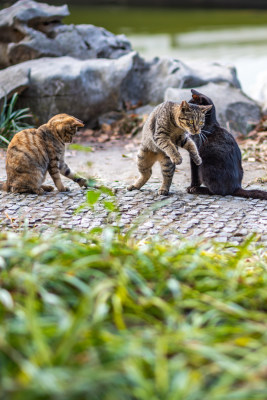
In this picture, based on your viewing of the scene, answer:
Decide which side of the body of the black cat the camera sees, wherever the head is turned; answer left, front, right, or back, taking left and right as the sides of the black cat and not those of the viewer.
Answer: left

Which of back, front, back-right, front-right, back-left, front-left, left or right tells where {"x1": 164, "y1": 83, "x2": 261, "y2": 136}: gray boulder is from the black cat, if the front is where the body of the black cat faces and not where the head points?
right

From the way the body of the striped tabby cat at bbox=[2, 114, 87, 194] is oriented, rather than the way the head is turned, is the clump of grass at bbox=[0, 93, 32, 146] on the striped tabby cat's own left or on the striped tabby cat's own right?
on the striped tabby cat's own left

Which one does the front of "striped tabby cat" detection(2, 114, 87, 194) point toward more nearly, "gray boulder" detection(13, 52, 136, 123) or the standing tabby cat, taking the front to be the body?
the standing tabby cat

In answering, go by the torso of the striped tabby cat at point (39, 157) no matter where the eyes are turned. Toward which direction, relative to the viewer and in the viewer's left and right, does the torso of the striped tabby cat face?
facing to the right of the viewer

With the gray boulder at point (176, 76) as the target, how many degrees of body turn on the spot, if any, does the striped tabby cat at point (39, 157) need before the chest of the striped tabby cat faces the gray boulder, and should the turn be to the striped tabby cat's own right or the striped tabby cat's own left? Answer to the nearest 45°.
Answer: approximately 45° to the striped tabby cat's own left

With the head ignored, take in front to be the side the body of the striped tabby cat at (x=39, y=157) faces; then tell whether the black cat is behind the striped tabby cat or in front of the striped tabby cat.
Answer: in front

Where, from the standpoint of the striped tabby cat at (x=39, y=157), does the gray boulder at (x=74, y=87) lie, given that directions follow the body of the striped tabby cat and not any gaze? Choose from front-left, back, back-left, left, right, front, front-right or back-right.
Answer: left

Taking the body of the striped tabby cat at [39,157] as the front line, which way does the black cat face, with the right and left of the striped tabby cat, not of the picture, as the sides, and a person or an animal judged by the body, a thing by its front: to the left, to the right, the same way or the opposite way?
the opposite way
